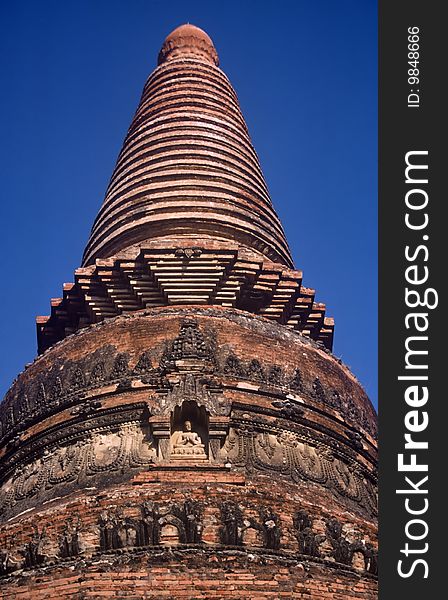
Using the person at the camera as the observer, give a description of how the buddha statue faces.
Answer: facing the viewer
